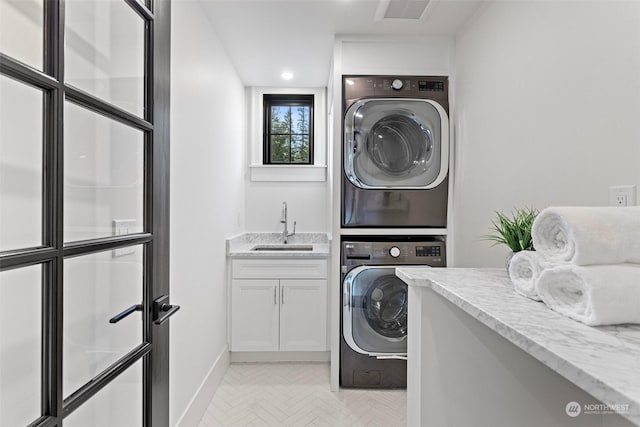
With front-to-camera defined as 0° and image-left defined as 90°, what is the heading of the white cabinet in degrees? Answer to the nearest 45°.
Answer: approximately 0°

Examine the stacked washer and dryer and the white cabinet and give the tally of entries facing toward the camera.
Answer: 2

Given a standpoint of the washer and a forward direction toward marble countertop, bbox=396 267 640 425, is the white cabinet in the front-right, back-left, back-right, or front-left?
back-right

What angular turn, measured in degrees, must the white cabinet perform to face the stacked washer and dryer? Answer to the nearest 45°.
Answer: approximately 45° to its left

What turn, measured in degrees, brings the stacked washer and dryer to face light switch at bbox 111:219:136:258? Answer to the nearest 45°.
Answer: approximately 45° to its right

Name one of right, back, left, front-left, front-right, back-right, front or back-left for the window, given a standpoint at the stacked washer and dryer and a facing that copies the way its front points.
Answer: back-right

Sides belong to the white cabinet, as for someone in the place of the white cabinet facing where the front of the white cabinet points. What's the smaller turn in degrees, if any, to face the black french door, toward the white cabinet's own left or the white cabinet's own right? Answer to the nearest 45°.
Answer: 0° — it already faces it

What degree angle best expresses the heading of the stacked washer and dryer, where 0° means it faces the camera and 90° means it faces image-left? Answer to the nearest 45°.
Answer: approximately 0°

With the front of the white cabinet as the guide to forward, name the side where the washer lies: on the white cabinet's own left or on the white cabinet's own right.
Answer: on the white cabinet's own left
